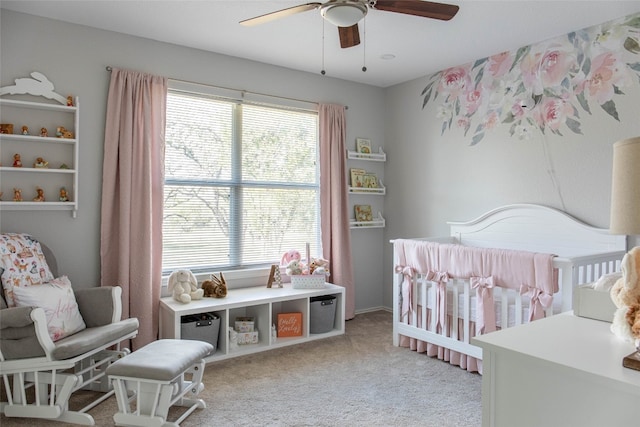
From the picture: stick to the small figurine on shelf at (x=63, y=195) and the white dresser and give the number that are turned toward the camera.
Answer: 1

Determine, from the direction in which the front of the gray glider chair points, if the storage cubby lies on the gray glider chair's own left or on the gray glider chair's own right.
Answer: on the gray glider chair's own left

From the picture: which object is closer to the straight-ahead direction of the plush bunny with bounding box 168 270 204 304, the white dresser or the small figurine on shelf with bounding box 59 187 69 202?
the white dresser

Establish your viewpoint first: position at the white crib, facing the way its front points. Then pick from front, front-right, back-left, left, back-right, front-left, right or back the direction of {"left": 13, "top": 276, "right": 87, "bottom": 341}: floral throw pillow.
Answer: front

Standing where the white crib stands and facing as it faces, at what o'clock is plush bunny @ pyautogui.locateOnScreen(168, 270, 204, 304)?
The plush bunny is roughly at 1 o'clock from the white crib.

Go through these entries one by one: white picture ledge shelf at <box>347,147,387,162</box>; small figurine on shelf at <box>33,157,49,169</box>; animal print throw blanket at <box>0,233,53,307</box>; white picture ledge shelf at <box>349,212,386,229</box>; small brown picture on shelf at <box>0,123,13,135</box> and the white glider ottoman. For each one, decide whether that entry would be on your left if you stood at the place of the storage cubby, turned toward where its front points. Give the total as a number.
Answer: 2

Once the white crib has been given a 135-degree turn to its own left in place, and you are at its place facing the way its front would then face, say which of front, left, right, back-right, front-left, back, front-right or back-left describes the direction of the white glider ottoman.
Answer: back-right

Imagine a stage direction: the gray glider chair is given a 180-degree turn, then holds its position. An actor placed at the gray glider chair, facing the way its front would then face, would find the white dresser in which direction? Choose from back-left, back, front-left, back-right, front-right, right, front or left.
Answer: back

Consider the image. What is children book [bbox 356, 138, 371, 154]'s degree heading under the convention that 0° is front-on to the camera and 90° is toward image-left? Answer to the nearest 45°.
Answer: approximately 315°

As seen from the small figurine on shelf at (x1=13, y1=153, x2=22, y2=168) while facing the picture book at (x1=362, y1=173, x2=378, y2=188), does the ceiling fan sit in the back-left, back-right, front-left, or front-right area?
front-right

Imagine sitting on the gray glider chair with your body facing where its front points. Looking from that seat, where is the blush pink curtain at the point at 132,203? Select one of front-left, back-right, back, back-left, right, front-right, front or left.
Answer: left

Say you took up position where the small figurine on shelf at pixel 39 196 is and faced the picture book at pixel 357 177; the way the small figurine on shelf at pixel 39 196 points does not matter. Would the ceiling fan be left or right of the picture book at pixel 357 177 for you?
right

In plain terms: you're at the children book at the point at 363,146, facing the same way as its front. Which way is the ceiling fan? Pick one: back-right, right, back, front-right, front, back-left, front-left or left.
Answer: front-right

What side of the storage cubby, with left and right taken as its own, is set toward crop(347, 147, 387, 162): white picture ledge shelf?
left

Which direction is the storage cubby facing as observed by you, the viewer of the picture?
facing the viewer and to the right of the viewer
